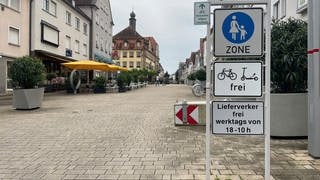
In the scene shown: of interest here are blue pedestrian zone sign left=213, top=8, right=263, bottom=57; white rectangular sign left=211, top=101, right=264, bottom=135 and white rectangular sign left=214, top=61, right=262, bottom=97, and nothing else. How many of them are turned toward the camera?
3

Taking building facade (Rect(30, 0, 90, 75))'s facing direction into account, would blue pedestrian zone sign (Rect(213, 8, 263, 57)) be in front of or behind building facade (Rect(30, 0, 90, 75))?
in front

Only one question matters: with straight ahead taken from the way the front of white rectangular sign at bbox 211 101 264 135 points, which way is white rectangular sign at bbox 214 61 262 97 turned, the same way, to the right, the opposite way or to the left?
the same way

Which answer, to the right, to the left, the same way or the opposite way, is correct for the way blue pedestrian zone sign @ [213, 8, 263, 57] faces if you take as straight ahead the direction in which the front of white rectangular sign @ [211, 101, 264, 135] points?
the same way

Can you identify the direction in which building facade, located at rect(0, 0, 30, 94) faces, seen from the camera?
facing the viewer and to the right of the viewer

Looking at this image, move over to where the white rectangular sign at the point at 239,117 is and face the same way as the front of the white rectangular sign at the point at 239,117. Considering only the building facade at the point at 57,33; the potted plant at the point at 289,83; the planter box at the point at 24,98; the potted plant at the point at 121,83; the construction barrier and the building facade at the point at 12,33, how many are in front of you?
0

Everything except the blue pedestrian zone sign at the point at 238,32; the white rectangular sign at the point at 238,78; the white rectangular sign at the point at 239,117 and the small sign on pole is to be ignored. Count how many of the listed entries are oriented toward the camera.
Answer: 4

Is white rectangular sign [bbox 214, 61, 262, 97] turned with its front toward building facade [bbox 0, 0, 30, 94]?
no

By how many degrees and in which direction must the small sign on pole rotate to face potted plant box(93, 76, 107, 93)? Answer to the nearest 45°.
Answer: approximately 180°

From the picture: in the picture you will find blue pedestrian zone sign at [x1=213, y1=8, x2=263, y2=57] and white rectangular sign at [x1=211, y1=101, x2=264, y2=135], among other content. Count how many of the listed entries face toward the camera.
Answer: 2

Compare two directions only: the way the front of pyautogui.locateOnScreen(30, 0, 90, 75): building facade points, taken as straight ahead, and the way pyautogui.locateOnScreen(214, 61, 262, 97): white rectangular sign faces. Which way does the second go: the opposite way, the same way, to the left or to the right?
to the right

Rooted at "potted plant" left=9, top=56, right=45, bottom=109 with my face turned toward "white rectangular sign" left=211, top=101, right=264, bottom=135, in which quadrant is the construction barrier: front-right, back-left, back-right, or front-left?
front-left

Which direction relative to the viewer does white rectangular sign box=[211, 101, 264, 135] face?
toward the camera

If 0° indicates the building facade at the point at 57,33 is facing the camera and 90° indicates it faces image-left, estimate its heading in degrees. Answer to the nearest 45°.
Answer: approximately 315°

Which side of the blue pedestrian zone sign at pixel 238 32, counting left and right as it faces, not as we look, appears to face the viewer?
front

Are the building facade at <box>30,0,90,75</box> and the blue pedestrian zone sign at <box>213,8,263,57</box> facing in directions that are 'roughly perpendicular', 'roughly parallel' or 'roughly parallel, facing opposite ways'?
roughly perpendicular

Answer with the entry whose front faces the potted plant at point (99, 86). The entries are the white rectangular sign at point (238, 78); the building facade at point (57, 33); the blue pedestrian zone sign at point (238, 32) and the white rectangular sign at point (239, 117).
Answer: the building facade
